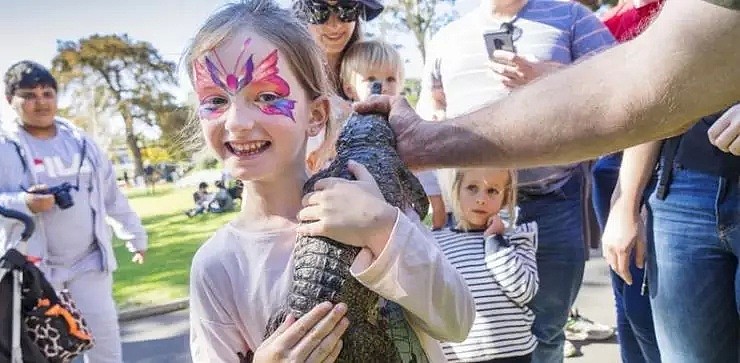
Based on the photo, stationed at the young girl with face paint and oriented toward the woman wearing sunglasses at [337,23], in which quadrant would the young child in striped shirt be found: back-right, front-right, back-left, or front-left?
front-right

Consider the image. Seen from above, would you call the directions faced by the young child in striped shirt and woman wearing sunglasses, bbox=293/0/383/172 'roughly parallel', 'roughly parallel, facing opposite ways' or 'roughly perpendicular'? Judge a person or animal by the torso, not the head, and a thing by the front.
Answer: roughly parallel

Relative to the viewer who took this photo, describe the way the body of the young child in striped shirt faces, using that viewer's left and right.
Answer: facing the viewer

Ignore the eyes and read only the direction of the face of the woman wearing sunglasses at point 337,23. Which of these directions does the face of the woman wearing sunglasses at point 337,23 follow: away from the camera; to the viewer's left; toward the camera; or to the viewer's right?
toward the camera

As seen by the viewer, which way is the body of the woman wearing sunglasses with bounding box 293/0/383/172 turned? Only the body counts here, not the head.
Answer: toward the camera

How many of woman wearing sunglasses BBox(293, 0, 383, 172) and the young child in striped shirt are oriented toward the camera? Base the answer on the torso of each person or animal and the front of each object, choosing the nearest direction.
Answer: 2

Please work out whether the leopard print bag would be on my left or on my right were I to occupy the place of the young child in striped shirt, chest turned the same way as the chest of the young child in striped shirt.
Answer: on my right

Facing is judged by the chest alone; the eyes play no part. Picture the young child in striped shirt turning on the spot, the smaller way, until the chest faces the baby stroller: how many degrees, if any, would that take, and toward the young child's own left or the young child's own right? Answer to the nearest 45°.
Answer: approximately 90° to the young child's own right

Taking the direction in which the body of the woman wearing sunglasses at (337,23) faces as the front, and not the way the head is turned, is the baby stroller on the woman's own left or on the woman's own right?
on the woman's own right

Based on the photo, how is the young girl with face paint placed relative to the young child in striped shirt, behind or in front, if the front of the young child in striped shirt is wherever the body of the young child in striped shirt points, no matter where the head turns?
in front

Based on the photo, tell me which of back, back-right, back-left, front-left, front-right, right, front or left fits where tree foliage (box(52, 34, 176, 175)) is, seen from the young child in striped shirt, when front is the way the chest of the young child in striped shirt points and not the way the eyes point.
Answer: back-right
